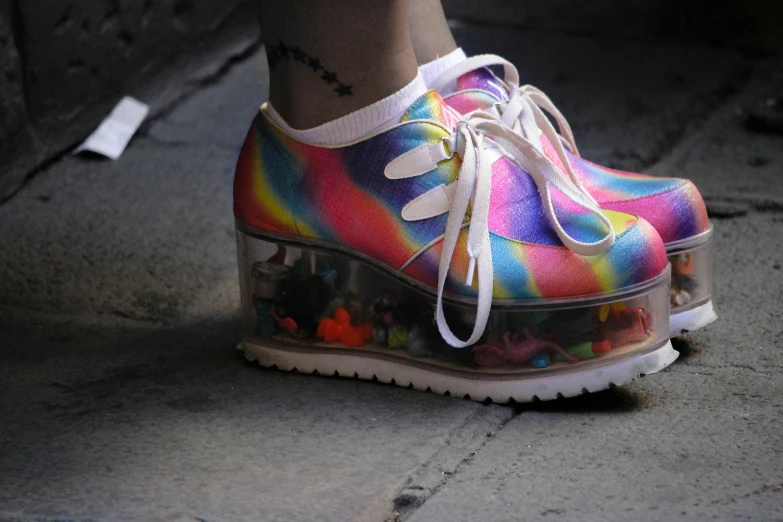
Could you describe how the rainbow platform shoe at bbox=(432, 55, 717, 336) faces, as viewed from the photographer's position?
facing to the right of the viewer

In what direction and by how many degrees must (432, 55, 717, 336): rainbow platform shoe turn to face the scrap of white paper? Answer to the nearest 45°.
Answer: approximately 135° to its left
